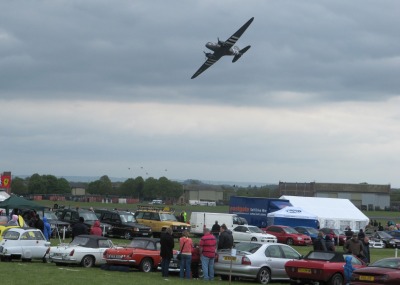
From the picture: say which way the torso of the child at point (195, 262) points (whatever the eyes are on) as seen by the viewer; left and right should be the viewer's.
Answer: facing away from the viewer

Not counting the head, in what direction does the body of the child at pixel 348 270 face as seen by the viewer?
away from the camera

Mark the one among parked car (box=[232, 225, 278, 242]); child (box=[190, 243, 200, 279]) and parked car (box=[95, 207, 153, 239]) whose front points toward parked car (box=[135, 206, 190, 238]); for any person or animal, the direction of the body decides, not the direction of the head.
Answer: the child

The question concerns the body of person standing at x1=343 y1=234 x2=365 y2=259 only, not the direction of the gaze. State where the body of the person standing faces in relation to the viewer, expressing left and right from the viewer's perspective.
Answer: facing the viewer

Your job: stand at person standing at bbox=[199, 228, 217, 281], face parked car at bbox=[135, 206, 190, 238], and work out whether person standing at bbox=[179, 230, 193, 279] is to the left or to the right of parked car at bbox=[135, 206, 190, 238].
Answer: left
